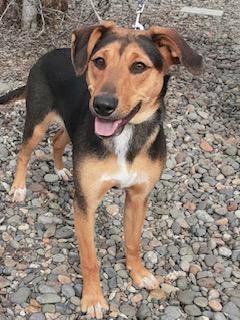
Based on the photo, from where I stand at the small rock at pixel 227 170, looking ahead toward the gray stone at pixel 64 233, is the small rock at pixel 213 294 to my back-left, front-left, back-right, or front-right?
front-left

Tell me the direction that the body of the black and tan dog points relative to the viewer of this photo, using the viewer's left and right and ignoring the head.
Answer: facing the viewer and to the right of the viewer

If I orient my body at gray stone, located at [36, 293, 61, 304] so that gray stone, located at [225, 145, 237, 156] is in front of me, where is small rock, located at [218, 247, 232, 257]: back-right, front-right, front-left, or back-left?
front-right

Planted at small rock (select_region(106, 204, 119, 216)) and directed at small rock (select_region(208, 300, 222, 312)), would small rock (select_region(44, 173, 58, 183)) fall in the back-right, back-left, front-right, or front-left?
back-right

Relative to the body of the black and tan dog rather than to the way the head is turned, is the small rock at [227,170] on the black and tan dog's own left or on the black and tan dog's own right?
on the black and tan dog's own left

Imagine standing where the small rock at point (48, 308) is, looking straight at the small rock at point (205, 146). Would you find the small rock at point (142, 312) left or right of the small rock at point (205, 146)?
right

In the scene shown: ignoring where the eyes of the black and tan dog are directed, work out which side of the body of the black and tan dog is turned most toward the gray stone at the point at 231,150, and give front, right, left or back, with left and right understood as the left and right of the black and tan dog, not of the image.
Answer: left
